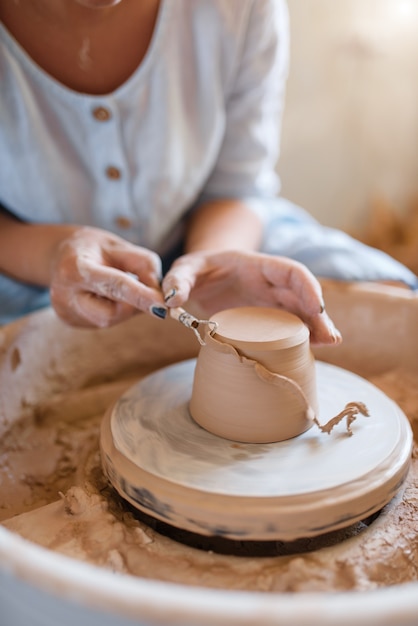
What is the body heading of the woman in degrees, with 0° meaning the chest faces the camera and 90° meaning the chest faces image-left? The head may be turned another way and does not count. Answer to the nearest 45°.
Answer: approximately 0°
